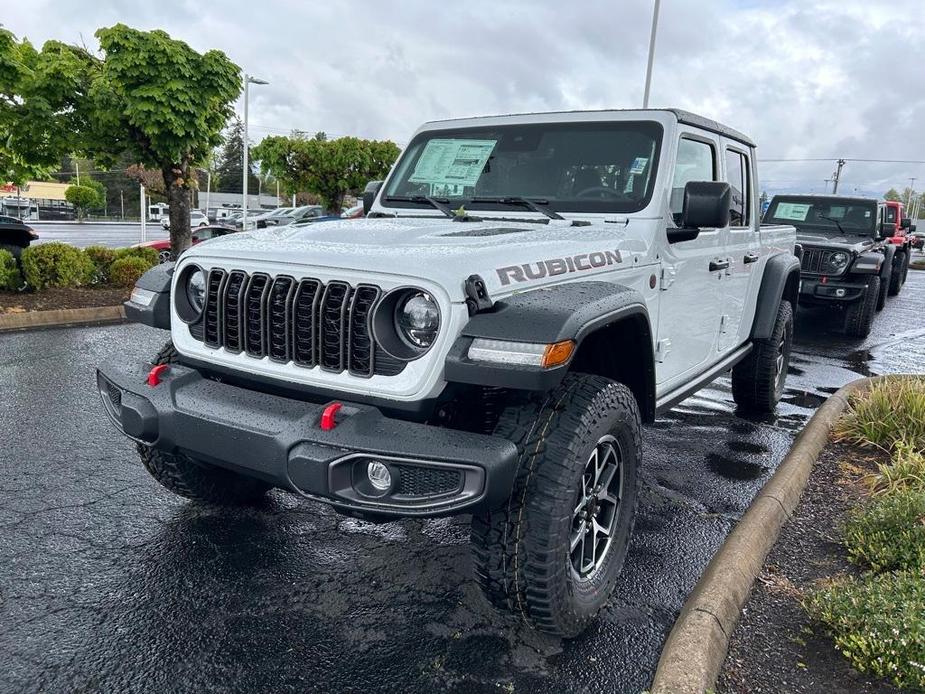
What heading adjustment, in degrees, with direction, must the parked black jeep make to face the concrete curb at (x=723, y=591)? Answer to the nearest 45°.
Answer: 0° — it already faces it

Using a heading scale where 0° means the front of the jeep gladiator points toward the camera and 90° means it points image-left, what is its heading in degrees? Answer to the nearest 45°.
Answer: approximately 45°

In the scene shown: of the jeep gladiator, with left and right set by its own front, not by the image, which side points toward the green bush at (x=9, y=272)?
right

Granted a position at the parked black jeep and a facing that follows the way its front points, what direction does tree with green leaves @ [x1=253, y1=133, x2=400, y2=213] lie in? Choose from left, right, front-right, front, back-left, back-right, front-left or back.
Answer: back-right

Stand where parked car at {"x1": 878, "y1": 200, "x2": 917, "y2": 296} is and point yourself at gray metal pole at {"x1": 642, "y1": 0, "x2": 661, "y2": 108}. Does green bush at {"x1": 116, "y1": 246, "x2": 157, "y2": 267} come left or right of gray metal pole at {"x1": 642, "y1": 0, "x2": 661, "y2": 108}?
left

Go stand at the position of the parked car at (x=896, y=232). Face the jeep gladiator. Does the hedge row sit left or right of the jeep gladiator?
right

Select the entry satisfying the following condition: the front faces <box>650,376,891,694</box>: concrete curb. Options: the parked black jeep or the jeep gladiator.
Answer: the parked black jeep

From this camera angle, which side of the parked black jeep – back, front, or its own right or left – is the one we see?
front

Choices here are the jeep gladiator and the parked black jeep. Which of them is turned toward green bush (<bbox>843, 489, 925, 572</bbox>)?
the parked black jeep

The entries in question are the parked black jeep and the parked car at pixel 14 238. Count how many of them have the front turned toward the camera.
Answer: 1
